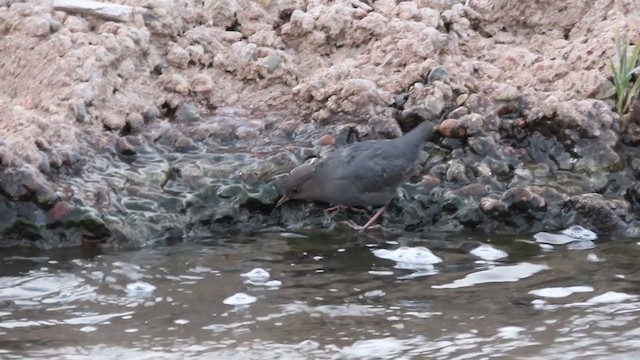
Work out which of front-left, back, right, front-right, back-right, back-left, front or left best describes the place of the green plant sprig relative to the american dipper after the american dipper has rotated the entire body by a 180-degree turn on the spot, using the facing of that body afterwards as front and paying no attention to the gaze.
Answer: front

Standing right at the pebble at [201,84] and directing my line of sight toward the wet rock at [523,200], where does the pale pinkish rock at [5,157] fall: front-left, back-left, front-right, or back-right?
back-right

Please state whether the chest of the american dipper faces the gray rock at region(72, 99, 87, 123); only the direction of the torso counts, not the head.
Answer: yes

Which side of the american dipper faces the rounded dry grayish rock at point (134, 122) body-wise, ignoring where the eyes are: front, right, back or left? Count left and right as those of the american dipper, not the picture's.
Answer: front

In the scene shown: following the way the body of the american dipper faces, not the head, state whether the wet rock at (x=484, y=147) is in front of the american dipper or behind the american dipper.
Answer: behind

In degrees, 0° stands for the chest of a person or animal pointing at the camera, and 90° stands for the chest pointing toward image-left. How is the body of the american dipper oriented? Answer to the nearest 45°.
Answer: approximately 90°

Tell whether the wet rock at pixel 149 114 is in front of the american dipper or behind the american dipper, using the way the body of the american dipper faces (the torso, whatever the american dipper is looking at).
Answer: in front

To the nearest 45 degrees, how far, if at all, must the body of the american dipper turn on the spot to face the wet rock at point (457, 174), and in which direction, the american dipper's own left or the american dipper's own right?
approximately 180°

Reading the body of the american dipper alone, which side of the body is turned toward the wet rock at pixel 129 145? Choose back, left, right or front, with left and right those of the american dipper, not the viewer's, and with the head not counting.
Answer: front

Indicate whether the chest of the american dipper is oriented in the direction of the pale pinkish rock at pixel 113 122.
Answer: yes

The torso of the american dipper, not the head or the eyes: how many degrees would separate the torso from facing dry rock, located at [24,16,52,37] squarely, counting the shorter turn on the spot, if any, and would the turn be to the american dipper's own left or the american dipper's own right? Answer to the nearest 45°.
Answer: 0° — it already faces it
